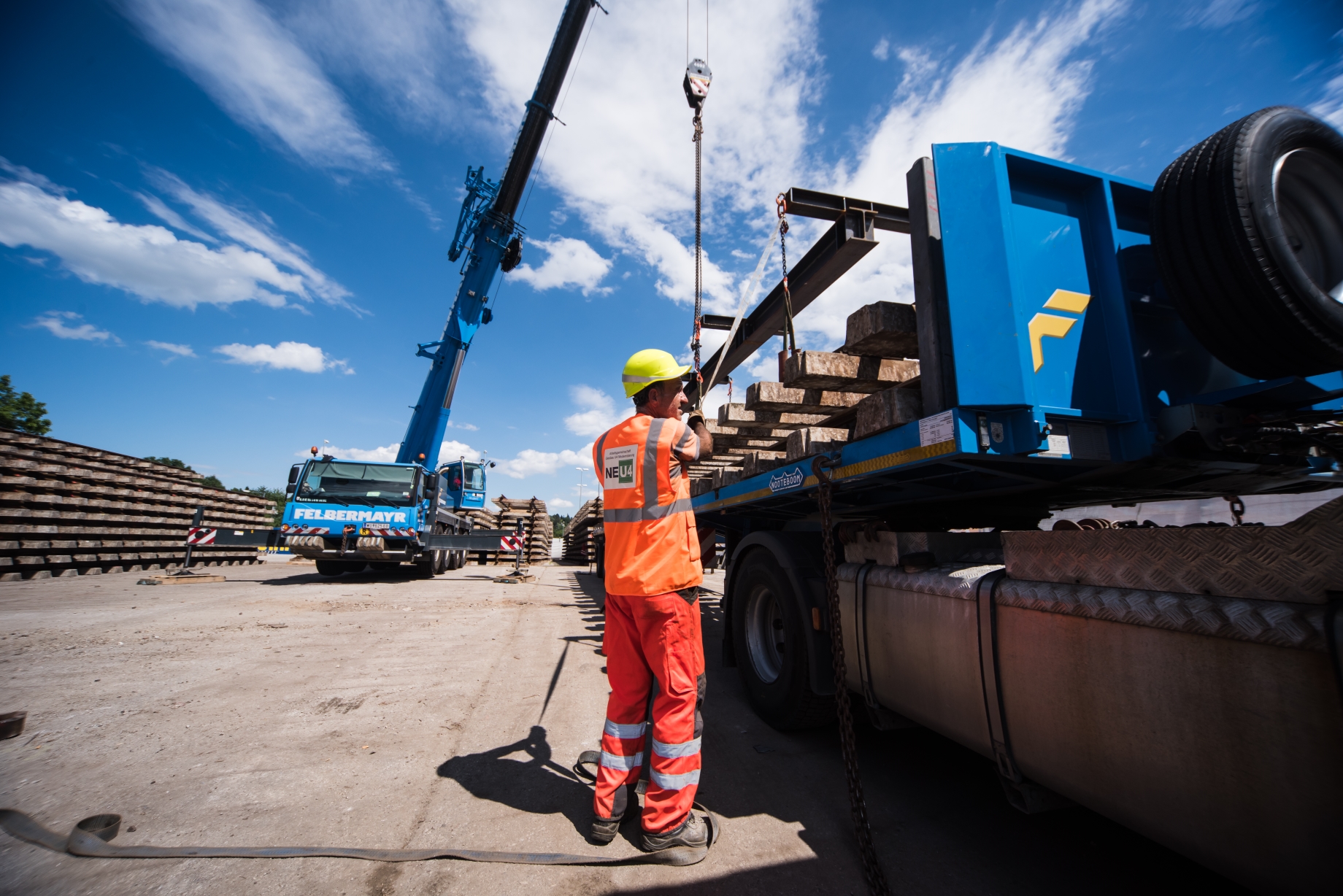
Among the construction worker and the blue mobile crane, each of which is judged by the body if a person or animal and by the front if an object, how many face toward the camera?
1

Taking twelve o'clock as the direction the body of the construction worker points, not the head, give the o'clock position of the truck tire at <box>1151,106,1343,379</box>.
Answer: The truck tire is roughly at 2 o'clock from the construction worker.

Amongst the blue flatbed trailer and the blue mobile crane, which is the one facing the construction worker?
the blue mobile crane

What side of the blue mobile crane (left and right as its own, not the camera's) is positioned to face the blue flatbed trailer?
front

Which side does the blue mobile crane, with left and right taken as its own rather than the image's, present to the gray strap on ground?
front

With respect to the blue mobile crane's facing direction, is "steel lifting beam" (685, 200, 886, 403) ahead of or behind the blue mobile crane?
ahead

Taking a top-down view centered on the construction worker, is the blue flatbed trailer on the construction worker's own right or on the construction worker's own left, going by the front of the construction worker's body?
on the construction worker's own right

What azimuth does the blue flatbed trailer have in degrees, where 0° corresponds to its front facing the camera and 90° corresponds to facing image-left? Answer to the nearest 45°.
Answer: approximately 315°

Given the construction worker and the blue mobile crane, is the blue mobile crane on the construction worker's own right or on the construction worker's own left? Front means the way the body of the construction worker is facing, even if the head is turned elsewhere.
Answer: on the construction worker's own left
